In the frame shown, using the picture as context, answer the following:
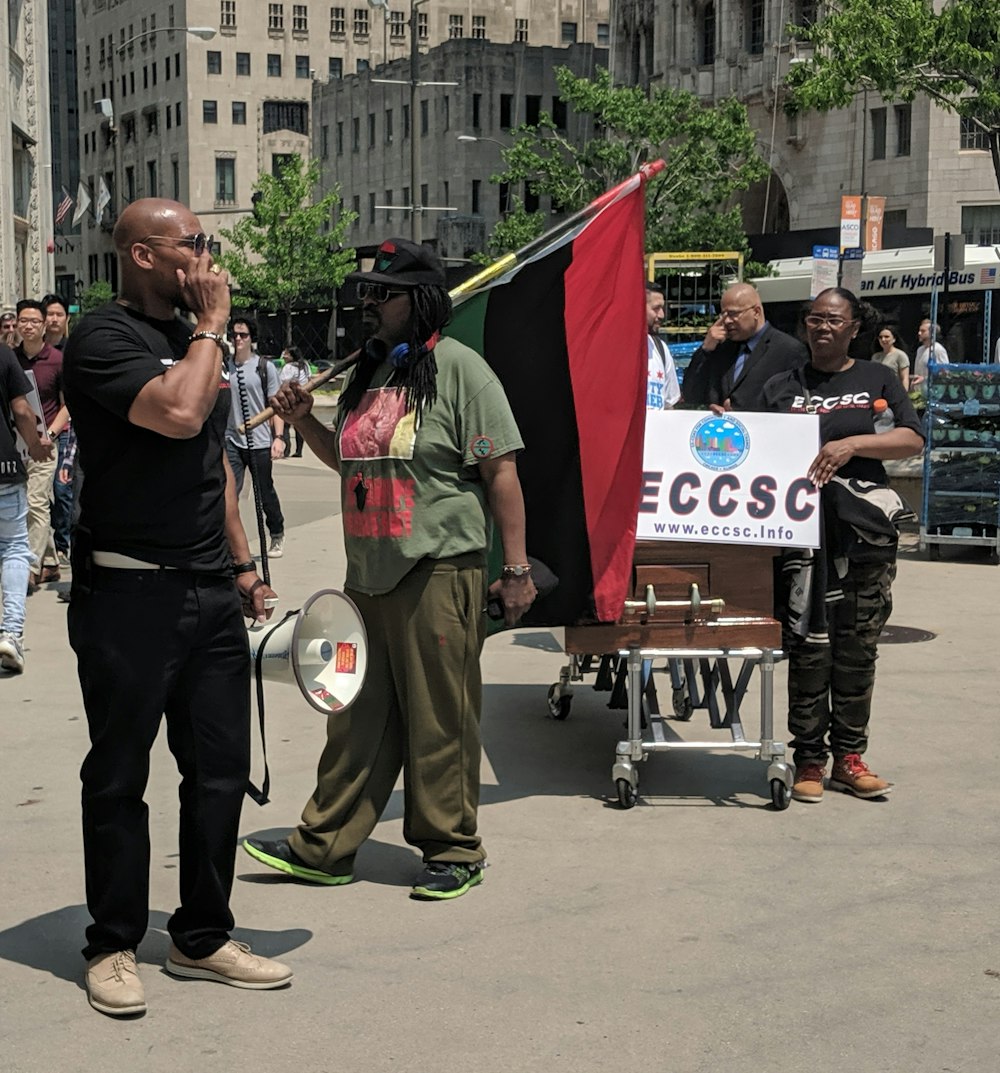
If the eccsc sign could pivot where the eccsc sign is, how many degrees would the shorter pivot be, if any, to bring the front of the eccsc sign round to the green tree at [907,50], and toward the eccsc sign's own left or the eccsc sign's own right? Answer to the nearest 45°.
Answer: approximately 180°

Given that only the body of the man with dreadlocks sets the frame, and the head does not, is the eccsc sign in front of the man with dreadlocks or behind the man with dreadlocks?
behind

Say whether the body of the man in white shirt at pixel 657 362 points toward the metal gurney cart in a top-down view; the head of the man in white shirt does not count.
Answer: yes

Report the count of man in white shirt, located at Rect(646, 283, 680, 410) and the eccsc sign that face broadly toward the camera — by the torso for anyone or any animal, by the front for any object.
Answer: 2

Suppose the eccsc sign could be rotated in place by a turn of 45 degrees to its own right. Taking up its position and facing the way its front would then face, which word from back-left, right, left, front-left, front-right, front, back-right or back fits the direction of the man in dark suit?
back-right

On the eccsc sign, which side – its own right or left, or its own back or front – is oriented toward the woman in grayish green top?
back
